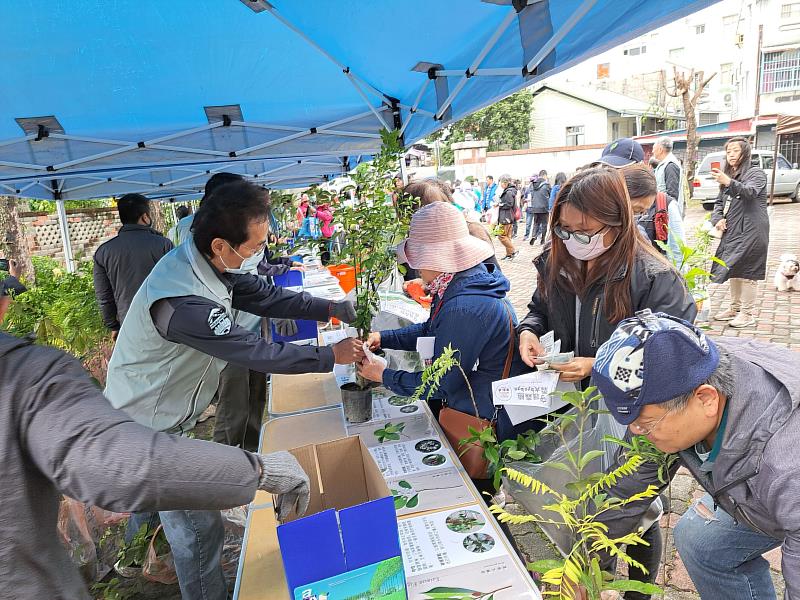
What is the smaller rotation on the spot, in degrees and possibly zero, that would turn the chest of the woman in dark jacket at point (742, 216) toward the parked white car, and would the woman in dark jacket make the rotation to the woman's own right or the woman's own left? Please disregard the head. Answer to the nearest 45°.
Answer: approximately 135° to the woman's own right

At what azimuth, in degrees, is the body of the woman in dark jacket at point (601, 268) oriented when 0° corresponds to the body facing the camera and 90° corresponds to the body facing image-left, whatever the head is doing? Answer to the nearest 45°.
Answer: approximately 45°

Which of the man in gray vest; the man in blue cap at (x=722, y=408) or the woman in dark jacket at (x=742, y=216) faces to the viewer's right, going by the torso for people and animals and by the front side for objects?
the man in gray vest

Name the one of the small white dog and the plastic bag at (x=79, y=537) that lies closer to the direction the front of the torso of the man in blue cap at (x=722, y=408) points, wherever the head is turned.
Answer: the plastic bag

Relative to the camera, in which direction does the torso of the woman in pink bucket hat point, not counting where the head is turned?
to the viewer's left

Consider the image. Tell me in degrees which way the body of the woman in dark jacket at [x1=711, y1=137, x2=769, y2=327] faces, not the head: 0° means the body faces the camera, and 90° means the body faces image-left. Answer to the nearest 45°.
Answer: approximately 45°

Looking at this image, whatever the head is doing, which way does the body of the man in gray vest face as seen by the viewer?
to the viewer's right

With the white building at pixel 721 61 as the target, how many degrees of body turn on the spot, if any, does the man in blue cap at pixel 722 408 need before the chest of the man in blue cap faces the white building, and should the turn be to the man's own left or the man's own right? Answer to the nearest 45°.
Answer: approximately 90° to the man's own right

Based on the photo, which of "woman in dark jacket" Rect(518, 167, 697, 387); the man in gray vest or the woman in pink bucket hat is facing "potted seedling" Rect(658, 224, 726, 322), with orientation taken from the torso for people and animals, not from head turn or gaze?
the man in gray vest

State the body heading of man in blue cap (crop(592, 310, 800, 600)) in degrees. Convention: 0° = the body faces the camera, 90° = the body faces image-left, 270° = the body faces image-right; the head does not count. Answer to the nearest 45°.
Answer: approximately 90°

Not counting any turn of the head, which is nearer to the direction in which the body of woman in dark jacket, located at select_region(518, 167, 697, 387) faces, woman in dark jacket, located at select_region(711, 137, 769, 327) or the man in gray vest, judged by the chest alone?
the man in gray vest
